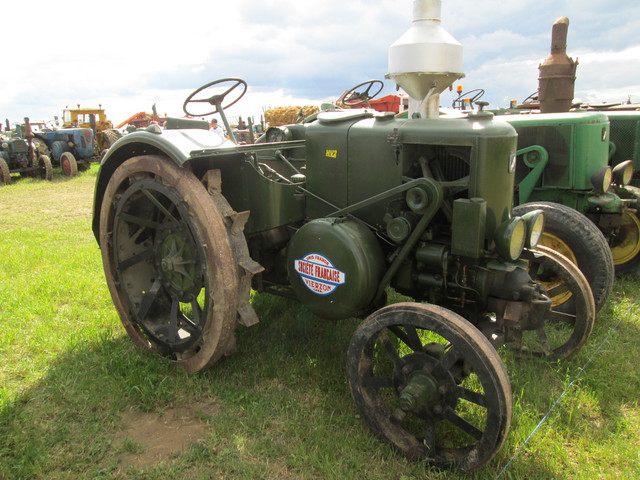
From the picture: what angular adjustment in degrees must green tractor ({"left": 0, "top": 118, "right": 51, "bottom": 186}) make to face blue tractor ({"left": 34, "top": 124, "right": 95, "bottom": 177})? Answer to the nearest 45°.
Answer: approximately 90° to its left

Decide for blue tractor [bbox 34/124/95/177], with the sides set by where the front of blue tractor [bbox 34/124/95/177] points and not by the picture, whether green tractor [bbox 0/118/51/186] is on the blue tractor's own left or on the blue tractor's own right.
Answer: on the blue tractor's own right

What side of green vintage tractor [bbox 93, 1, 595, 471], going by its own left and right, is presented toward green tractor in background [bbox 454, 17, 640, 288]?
left

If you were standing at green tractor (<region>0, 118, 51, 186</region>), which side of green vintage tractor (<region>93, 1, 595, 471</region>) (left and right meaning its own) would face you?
back

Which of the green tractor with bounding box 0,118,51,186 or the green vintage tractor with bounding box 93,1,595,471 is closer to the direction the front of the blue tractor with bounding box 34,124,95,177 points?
the green vintage tractor

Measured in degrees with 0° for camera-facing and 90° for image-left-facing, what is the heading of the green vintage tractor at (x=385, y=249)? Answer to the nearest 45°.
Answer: approximately 315°

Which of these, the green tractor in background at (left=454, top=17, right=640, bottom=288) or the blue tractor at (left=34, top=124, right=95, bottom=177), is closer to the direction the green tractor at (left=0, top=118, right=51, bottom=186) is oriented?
the green tractor in background
